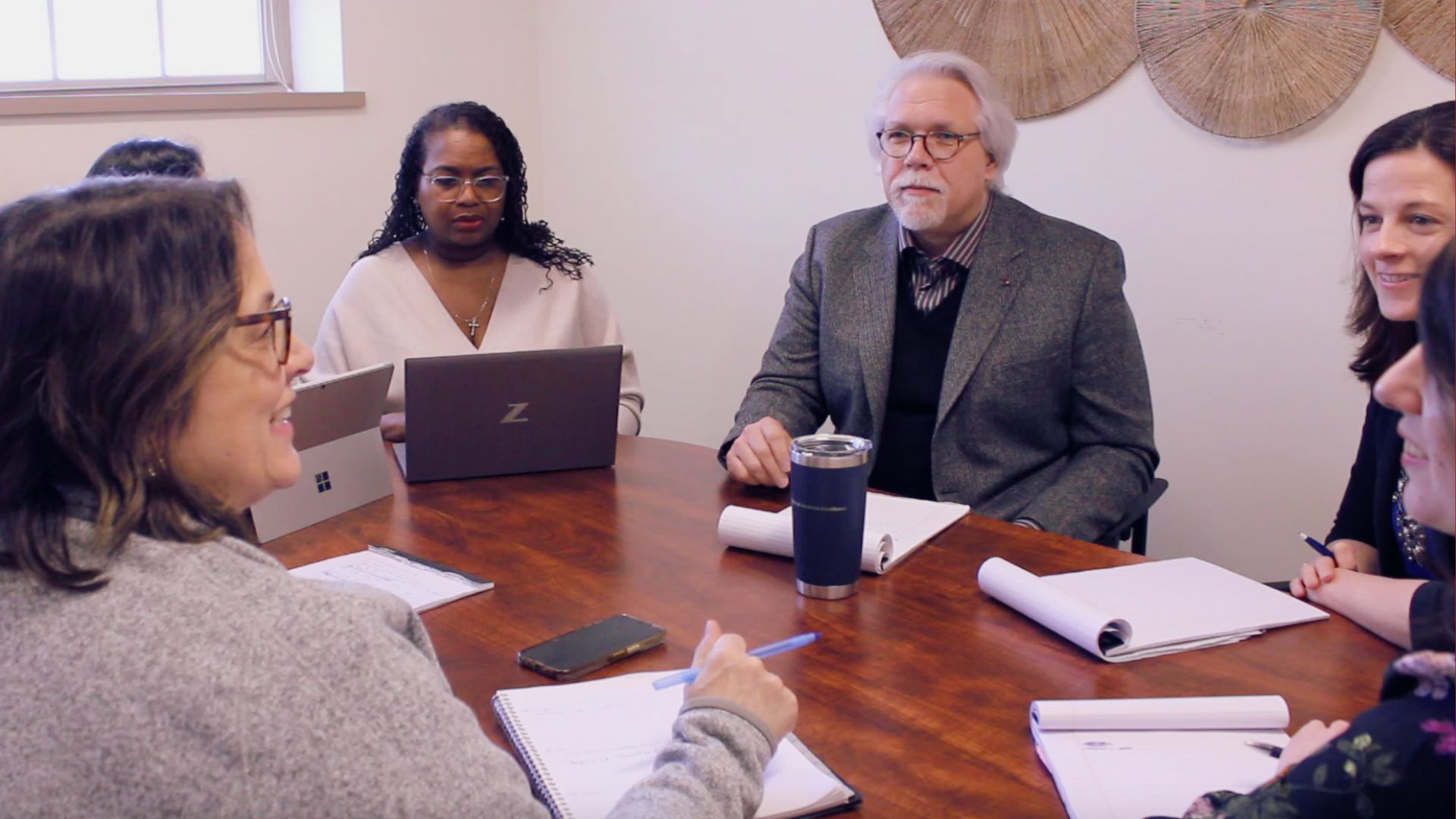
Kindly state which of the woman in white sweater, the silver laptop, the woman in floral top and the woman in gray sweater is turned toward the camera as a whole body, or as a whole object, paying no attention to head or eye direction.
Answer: the woman in white sweater

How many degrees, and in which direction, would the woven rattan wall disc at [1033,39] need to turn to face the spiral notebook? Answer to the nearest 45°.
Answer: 0° — it already faces it

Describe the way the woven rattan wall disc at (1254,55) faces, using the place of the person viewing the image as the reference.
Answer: facing the viewer

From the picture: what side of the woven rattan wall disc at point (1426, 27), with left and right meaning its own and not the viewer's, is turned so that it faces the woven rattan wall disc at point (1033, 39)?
right

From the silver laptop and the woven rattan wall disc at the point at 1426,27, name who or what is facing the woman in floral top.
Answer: the woven rattan wall disc

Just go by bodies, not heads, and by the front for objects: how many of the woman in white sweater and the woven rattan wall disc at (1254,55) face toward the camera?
2

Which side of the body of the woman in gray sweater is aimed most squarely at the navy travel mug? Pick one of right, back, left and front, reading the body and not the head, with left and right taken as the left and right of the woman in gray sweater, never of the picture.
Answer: front

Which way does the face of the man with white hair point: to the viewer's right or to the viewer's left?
to the viewer's left

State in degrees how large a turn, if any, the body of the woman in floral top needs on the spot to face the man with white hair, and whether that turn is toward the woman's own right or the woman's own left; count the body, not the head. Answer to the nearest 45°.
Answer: approximately 45° to the woman's own right

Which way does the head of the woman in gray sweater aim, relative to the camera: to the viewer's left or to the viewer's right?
to the viewer's right

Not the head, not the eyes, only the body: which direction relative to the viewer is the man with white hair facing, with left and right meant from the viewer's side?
facing the viewer and to the left of the viewer

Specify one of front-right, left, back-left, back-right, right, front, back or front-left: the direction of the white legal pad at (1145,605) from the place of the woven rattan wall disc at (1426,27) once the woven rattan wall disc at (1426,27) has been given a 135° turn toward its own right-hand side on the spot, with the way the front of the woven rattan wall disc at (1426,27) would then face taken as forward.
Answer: back-left

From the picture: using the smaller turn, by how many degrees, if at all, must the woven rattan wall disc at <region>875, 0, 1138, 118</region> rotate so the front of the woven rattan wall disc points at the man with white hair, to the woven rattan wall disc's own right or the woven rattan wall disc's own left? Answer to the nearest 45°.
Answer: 0° — it already faces them

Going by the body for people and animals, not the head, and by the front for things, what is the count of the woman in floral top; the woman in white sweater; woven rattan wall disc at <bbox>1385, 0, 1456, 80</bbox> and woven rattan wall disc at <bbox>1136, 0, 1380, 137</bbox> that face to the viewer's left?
1
